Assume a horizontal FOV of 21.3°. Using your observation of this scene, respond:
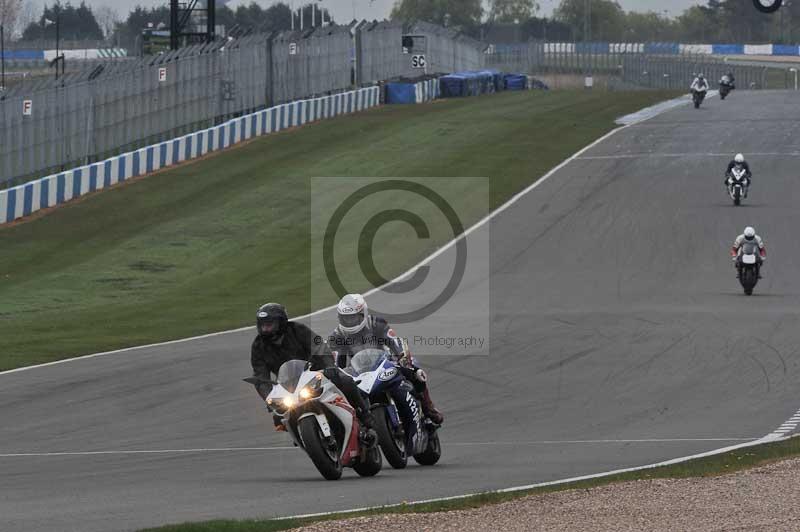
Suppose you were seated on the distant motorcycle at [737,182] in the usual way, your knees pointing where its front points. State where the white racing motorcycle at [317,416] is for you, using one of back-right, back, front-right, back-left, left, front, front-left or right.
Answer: front

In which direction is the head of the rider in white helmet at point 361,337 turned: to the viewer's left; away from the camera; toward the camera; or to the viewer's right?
toward the camera

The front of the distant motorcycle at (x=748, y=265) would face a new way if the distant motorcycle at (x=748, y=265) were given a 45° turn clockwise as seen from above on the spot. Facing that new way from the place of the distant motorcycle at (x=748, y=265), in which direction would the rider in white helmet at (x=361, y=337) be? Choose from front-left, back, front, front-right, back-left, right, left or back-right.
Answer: front-left

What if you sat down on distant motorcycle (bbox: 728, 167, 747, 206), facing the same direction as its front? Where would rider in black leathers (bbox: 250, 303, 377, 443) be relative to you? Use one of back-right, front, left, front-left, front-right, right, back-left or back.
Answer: front

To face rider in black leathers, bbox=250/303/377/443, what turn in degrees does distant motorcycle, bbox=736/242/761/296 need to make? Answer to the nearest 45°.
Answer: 0° — it already faces them

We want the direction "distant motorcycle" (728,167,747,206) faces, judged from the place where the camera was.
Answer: facing the viewer

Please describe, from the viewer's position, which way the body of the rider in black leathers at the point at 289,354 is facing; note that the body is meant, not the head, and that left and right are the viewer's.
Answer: facing the viewer and to the left of the viewer

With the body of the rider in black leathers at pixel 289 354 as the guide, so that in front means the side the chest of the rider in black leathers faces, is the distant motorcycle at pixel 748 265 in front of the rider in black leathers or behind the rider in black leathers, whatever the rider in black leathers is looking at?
behind

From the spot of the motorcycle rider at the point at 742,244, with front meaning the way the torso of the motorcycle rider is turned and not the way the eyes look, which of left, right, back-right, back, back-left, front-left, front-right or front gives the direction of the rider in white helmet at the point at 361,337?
front

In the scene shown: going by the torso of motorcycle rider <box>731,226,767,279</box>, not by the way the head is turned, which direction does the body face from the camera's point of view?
toward the camera

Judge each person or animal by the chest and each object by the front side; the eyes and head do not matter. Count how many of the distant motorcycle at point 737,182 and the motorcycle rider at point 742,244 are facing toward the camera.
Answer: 2

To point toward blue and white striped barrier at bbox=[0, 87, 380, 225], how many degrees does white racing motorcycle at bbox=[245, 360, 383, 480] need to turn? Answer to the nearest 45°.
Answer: approximately 135° to its right

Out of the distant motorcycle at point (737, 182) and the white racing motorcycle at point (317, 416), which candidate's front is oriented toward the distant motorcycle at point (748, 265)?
the distant motorcycle at point (737, 182)

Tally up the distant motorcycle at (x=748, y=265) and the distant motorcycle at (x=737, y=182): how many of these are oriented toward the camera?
2
